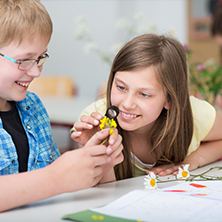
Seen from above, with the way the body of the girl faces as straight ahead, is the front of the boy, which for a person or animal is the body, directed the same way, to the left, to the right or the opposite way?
to the left

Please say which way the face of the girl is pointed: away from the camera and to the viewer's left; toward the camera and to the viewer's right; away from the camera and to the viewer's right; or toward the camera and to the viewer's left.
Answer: toward the camera and to the viewer's left

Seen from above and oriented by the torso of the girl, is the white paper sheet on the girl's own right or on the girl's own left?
on the girl's own left

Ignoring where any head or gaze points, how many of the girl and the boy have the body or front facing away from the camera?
0

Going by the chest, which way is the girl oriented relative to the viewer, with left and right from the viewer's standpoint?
facing the viewer and to the left of the viewer

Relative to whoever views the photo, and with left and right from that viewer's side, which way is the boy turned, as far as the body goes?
facing the viewer and to the right of the viewer
